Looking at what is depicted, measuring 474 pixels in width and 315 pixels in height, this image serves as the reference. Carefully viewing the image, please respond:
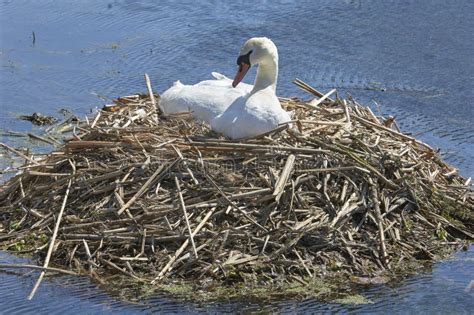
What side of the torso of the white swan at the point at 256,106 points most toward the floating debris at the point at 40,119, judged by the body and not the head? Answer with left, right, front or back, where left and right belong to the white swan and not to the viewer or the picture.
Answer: back

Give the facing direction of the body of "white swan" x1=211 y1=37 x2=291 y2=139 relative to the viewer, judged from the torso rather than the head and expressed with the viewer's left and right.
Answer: facing the viewer and to the right of the viewer

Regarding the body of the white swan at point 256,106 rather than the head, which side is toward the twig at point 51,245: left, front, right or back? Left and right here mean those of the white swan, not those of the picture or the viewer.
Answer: right
